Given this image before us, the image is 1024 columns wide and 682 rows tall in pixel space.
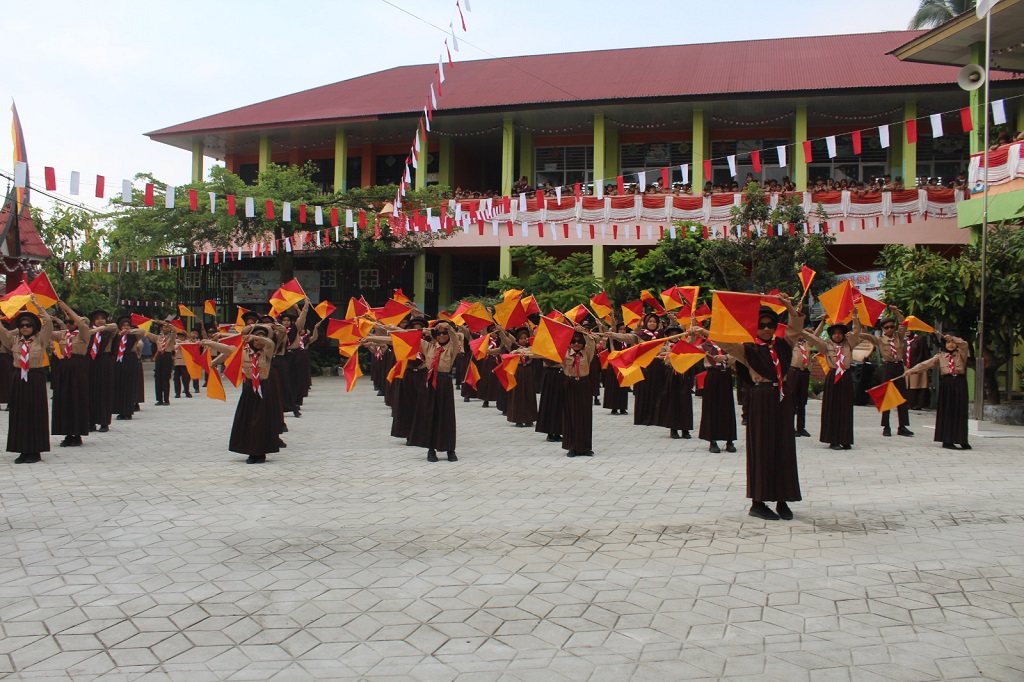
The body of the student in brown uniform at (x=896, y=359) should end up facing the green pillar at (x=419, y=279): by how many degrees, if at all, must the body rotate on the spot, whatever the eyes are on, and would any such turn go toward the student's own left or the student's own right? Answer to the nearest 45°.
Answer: approximately 135° to the student's own right

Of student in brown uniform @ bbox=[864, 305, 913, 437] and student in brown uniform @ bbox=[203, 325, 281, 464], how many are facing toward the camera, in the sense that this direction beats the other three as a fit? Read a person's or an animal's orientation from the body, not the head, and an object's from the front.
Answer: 2

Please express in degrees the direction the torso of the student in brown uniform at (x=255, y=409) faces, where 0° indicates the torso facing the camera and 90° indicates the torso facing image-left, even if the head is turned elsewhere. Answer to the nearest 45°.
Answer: approximately 0°

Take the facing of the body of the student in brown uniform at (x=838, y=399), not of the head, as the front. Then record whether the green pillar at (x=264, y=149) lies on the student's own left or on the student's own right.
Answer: on the student's own right

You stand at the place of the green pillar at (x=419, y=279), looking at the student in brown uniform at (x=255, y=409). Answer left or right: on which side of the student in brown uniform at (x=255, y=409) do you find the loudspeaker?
left

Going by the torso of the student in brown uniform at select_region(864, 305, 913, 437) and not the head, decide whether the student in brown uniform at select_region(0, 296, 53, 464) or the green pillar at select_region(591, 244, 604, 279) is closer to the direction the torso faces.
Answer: the student in brown uniform

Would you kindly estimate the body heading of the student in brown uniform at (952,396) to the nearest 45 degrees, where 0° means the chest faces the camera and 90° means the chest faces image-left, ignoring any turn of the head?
approximately 0°

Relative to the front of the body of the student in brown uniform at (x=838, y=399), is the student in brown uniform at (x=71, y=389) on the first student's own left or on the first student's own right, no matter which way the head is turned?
on the first student's own right

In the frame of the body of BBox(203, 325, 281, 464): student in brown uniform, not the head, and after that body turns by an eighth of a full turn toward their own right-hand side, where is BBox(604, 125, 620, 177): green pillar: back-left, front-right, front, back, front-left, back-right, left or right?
back
